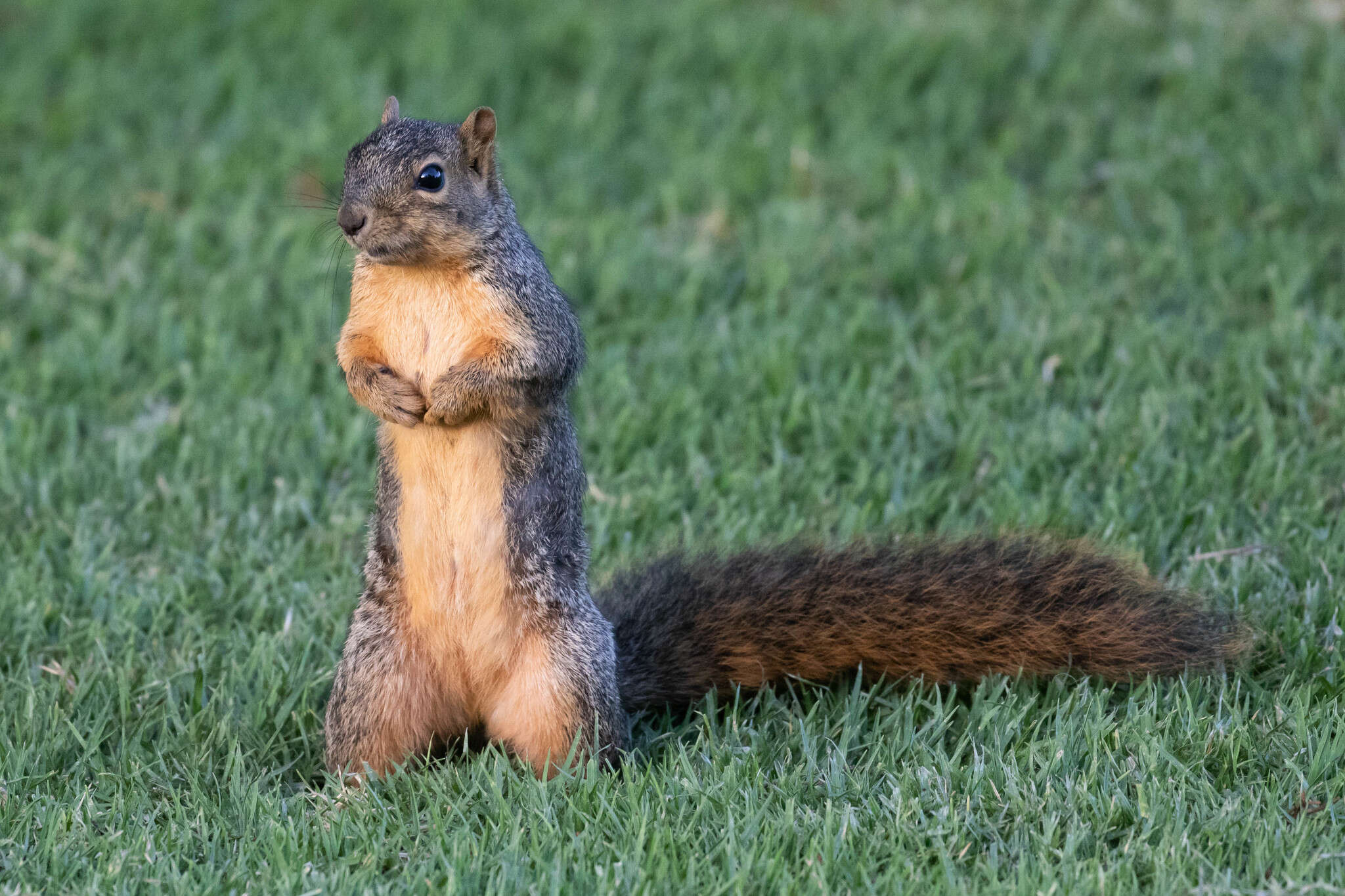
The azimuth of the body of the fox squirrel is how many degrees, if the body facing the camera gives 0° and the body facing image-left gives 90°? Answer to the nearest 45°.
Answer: approximately 45°
